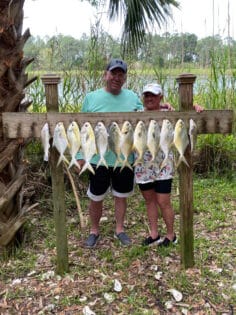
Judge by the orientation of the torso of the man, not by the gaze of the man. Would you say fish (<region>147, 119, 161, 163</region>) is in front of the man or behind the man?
in front

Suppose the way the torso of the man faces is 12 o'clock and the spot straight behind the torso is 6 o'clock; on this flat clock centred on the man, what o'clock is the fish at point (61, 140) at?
The fish is roughly at 1 o'clock from the man.

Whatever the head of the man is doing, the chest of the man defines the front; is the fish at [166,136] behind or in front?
in front

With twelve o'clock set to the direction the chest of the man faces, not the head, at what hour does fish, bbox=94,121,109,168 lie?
The fish is roughly at 12 o'clock from the man.

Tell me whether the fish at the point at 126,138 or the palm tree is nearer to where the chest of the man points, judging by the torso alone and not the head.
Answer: the fish

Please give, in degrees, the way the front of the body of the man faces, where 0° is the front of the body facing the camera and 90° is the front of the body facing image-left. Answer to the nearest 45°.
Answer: approximately 0°

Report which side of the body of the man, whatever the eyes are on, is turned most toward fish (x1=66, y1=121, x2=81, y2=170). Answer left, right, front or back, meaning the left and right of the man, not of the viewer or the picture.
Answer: front

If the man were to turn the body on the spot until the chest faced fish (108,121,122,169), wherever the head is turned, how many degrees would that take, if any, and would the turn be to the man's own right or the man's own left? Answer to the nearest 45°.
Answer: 0° — they already face it

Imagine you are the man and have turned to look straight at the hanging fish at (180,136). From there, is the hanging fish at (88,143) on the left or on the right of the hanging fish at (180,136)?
right

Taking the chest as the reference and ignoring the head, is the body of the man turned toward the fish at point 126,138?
yes

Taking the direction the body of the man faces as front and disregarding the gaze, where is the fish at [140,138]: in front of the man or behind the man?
in front

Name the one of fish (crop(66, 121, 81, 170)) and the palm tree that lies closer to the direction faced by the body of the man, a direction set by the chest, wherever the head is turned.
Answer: the fish
